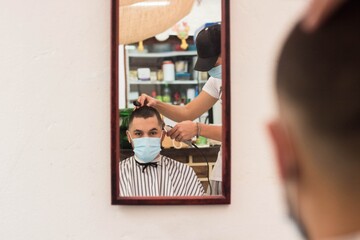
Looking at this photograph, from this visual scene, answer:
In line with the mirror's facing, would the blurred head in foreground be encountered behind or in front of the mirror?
in front

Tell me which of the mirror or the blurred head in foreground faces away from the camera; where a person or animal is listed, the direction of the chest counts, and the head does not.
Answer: the blurred head in foreground

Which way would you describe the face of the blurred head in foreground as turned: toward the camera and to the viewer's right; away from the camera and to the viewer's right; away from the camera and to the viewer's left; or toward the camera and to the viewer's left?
away from the camera and to the viewer's left

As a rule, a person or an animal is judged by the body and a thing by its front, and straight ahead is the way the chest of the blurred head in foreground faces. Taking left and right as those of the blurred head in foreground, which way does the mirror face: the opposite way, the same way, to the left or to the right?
the opposite way

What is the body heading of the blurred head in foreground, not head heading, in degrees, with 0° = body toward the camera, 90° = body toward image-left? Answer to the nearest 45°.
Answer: approximately 180°

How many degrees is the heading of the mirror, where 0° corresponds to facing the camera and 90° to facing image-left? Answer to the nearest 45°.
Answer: approximately 0°

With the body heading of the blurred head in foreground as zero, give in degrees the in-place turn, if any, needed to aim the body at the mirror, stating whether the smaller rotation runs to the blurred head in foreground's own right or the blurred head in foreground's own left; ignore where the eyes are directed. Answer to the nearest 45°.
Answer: approximately 45° to the blurred head in foreground's own left

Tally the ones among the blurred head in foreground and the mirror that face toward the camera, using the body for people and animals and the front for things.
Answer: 1
